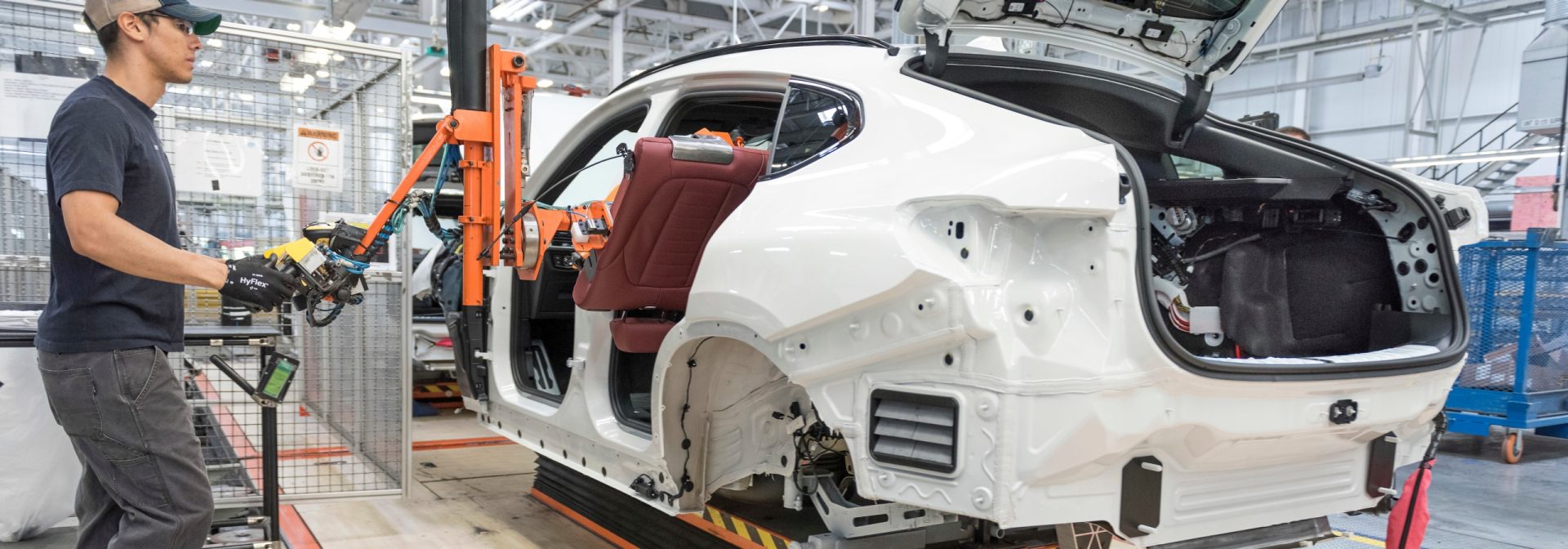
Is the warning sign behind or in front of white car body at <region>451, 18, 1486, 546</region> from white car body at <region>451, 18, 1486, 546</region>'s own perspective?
in front

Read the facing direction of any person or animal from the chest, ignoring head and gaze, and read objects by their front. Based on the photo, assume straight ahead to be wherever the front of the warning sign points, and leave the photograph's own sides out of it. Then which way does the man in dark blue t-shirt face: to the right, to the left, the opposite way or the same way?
to the left

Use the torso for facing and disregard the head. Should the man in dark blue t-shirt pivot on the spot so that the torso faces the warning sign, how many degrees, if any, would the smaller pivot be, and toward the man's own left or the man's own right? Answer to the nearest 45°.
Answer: approximately 90° to the man's own left

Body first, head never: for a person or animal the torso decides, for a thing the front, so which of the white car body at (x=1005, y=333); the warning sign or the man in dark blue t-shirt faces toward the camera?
the warning sign

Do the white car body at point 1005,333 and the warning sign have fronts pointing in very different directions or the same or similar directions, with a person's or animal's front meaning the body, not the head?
very different directions

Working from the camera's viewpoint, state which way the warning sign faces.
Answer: facing the viewer

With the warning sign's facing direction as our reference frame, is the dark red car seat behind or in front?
in front

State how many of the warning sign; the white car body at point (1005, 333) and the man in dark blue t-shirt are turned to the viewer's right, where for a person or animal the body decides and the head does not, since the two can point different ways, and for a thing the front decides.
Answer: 1

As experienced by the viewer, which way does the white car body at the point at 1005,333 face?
facing away from the viewer and to the left of the viewer

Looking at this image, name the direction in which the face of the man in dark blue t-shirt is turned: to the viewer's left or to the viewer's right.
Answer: to the viewer's right

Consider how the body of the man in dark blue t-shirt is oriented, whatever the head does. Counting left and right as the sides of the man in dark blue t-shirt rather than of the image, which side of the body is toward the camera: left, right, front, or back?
right

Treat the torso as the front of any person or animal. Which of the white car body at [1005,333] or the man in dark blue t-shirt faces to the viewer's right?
the man in dark blue t-shirt

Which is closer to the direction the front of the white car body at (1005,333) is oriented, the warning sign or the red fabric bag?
the warning sign

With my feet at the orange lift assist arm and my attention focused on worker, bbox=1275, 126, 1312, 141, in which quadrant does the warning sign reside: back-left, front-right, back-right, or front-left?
back-left
